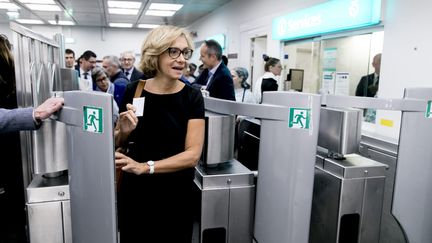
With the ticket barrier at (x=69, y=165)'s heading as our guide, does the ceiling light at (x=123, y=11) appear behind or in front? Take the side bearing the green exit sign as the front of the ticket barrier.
behind

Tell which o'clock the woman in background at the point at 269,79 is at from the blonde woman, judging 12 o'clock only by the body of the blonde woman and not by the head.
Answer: The woman in background is roughly at 7 o'clock from the blonde woman.

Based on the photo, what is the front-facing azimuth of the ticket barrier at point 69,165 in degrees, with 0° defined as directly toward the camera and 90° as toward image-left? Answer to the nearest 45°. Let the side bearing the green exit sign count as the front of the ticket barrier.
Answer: approximately 0°

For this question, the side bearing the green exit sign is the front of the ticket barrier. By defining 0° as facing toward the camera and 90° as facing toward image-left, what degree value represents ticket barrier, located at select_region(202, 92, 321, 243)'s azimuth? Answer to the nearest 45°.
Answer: approximately 0°

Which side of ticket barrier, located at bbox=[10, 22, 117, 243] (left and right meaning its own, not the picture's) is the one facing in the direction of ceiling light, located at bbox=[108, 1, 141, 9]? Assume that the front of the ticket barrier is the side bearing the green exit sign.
back

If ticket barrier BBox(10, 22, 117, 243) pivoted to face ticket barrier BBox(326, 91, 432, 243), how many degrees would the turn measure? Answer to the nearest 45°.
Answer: approximately 90° to its left
